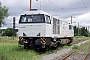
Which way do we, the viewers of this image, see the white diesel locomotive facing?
facing the viewer and to the left of the viewer
